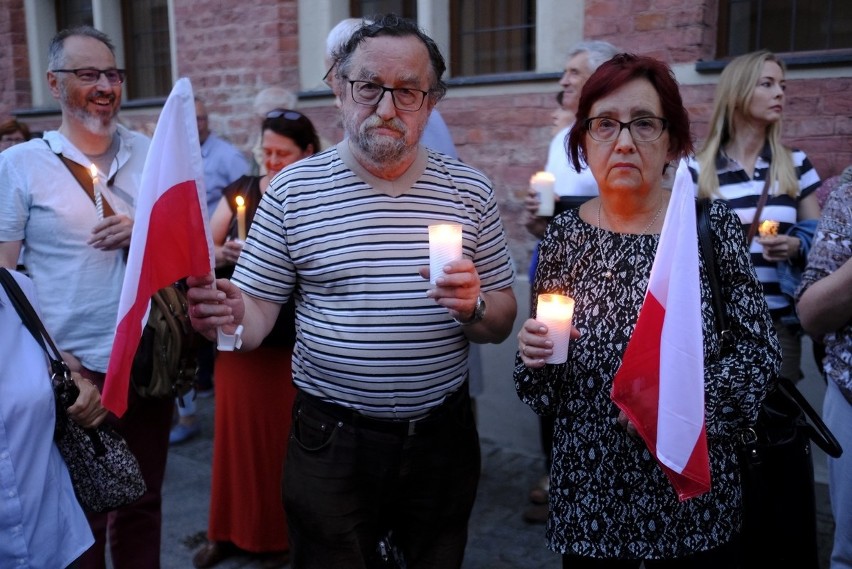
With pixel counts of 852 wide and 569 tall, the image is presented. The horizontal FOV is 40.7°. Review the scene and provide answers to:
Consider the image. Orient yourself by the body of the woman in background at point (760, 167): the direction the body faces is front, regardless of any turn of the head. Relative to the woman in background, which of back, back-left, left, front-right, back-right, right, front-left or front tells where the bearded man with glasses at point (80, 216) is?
right

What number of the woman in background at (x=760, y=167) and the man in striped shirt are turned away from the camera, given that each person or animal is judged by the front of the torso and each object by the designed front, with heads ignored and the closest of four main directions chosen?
0

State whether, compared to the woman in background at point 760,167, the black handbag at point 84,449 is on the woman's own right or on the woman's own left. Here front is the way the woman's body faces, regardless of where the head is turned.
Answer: on the woman's own right

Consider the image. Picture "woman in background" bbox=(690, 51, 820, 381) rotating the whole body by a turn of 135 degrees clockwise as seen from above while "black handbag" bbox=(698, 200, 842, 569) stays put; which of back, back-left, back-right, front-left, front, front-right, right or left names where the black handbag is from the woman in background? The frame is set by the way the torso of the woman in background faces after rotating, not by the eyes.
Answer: left

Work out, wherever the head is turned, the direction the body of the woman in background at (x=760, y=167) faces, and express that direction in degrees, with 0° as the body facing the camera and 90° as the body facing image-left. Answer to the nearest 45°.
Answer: approximately 315°

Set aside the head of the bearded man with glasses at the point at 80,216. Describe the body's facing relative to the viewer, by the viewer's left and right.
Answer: facing the viewer and to the right of the viewer

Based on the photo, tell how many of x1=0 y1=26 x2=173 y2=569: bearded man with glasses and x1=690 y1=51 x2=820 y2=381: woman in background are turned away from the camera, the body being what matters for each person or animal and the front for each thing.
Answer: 0

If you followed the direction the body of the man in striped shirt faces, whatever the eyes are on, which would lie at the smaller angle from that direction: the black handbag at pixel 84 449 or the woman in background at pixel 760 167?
the black handbag
